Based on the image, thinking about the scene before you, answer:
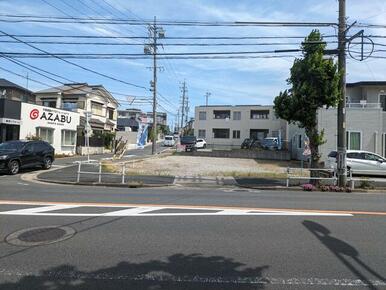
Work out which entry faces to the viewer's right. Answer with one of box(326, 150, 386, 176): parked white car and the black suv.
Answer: the parked white car

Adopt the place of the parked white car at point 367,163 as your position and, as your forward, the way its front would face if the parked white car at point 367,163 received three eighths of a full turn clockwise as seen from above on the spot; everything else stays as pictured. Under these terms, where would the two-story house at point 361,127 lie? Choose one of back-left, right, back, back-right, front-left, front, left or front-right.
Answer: back-right

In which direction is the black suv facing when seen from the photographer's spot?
facing the viewer and to the left of the viewer

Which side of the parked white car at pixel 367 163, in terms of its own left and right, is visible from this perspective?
right

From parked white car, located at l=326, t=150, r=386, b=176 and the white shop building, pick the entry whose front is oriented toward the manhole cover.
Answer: the white shop building

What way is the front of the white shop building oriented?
toward the camera

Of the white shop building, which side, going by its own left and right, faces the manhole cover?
front

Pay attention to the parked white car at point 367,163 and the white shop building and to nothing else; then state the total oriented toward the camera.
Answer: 1

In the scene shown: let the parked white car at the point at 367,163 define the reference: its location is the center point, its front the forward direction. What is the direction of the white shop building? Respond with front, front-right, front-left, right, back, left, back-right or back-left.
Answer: back

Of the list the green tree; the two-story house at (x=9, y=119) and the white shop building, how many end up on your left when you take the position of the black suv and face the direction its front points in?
1

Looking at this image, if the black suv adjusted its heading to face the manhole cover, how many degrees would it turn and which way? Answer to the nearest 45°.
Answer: approximately 45° to its left
